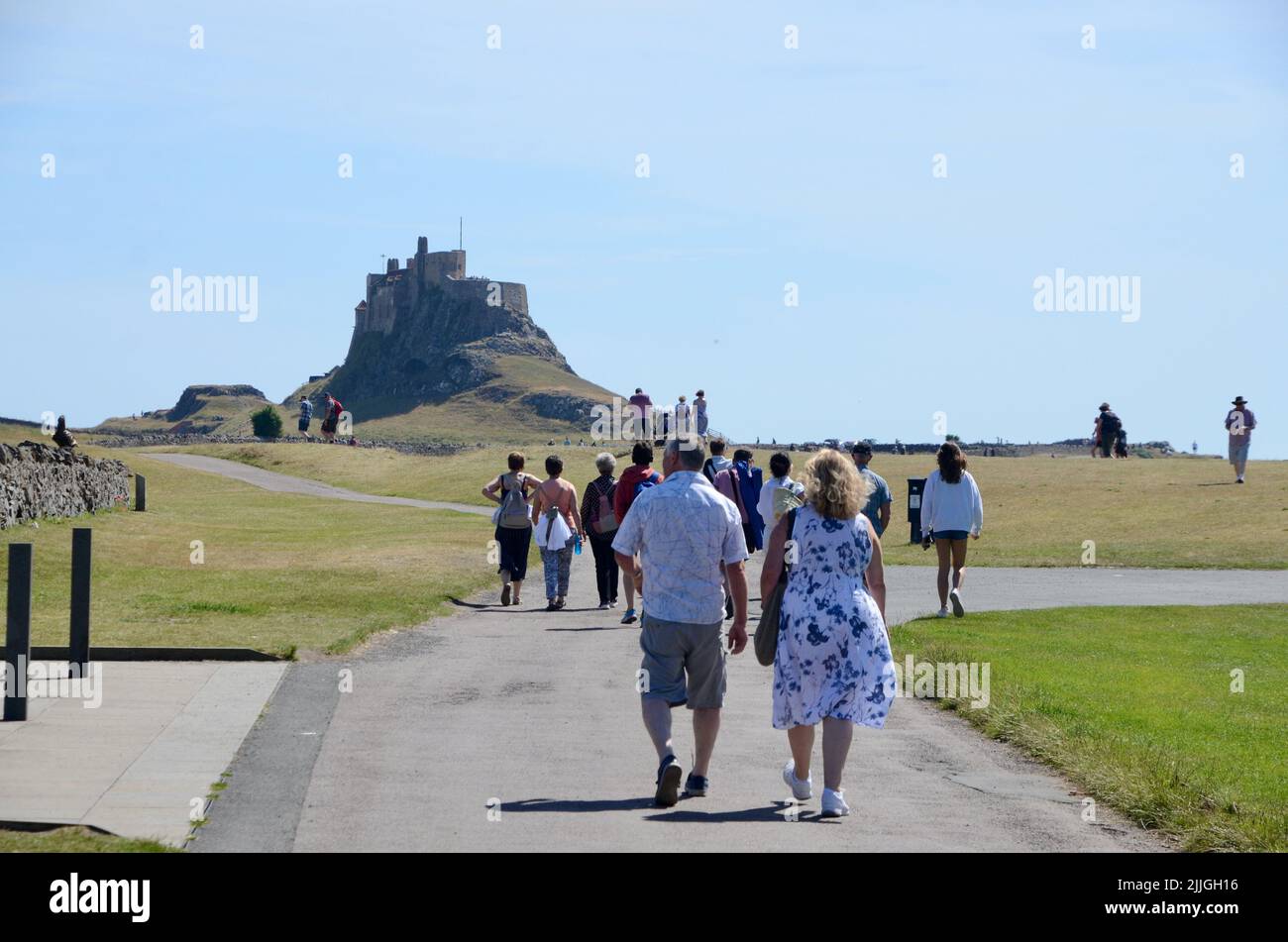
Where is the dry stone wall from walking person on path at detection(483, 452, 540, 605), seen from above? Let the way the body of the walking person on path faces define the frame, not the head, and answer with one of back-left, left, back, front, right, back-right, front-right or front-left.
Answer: front-left

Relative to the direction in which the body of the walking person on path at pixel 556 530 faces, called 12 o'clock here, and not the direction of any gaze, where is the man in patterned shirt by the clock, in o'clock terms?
The man in patterned shirt is roughly at 6 o'clock from the walking person on path.

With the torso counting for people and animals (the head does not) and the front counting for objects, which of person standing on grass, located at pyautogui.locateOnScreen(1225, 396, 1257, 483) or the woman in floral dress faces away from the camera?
the woman in floral dress

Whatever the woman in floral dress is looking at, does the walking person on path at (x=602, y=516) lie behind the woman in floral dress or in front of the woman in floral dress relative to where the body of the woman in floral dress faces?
in front

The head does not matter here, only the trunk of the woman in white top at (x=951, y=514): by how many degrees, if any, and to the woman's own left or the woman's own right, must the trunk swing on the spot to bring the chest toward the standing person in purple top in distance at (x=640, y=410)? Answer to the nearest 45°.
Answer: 0° — they already face them

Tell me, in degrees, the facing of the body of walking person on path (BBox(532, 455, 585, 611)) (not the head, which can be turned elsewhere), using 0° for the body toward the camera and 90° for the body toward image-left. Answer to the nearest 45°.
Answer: approximately 180°

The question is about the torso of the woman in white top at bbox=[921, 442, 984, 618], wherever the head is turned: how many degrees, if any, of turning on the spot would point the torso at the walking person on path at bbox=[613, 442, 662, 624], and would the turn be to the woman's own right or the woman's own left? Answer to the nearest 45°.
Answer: approximately 135° to the woman's own left

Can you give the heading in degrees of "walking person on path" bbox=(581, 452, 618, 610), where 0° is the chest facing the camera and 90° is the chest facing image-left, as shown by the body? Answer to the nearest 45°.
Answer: approximately 180°

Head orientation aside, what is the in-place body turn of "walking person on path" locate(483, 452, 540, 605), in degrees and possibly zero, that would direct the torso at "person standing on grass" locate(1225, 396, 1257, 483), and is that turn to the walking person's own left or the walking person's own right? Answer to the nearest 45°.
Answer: approximately 45° to the walking person's own right

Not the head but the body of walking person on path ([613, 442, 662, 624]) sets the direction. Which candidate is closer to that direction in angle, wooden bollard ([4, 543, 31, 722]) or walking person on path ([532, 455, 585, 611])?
the walking person on path

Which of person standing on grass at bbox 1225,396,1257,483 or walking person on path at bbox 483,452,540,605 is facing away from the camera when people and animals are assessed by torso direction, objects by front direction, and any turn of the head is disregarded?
the walking person on path

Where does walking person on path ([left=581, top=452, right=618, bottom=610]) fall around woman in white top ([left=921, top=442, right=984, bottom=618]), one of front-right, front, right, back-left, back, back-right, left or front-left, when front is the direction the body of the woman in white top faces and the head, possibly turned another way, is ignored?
left

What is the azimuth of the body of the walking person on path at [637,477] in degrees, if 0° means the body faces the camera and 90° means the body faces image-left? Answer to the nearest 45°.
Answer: approximately 180°

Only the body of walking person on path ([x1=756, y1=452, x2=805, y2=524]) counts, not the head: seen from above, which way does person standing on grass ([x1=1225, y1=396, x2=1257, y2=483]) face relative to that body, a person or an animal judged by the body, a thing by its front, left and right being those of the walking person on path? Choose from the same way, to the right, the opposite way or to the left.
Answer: the opposite way

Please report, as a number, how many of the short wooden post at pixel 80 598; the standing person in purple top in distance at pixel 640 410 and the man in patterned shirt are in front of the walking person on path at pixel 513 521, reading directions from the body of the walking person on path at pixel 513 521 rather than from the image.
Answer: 1

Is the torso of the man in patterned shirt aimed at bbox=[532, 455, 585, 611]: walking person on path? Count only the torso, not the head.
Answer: yes

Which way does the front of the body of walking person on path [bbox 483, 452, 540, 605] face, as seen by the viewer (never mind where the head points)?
away from the camera
